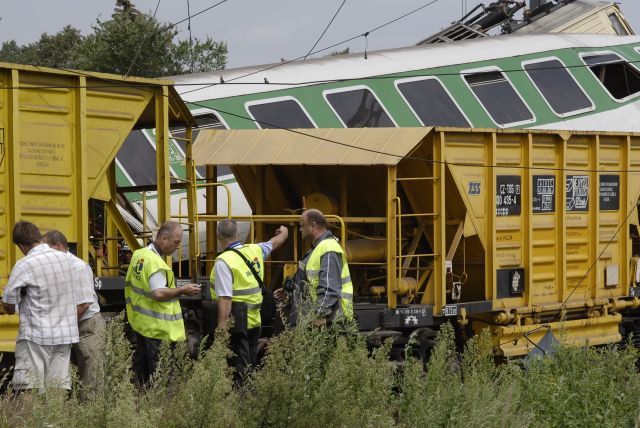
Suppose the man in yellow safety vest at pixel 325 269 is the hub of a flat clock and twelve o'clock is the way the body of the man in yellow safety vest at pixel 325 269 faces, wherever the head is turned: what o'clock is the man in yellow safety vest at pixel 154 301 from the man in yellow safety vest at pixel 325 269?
the man in yellow safety vest at pixel 154 301 is roughly at 12 o'clock from the man in yellow safety vest at pixel 325 269.

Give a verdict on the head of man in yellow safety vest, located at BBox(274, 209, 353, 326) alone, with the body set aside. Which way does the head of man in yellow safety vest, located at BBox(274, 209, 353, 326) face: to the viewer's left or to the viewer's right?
to the viewer's left

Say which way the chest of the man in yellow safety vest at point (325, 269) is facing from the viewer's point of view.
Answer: to the viewer's left

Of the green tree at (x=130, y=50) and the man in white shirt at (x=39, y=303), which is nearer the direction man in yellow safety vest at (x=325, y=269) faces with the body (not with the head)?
the man in white shirt

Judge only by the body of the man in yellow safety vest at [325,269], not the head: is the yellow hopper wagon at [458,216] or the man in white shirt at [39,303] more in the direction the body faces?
the man in white shirt
